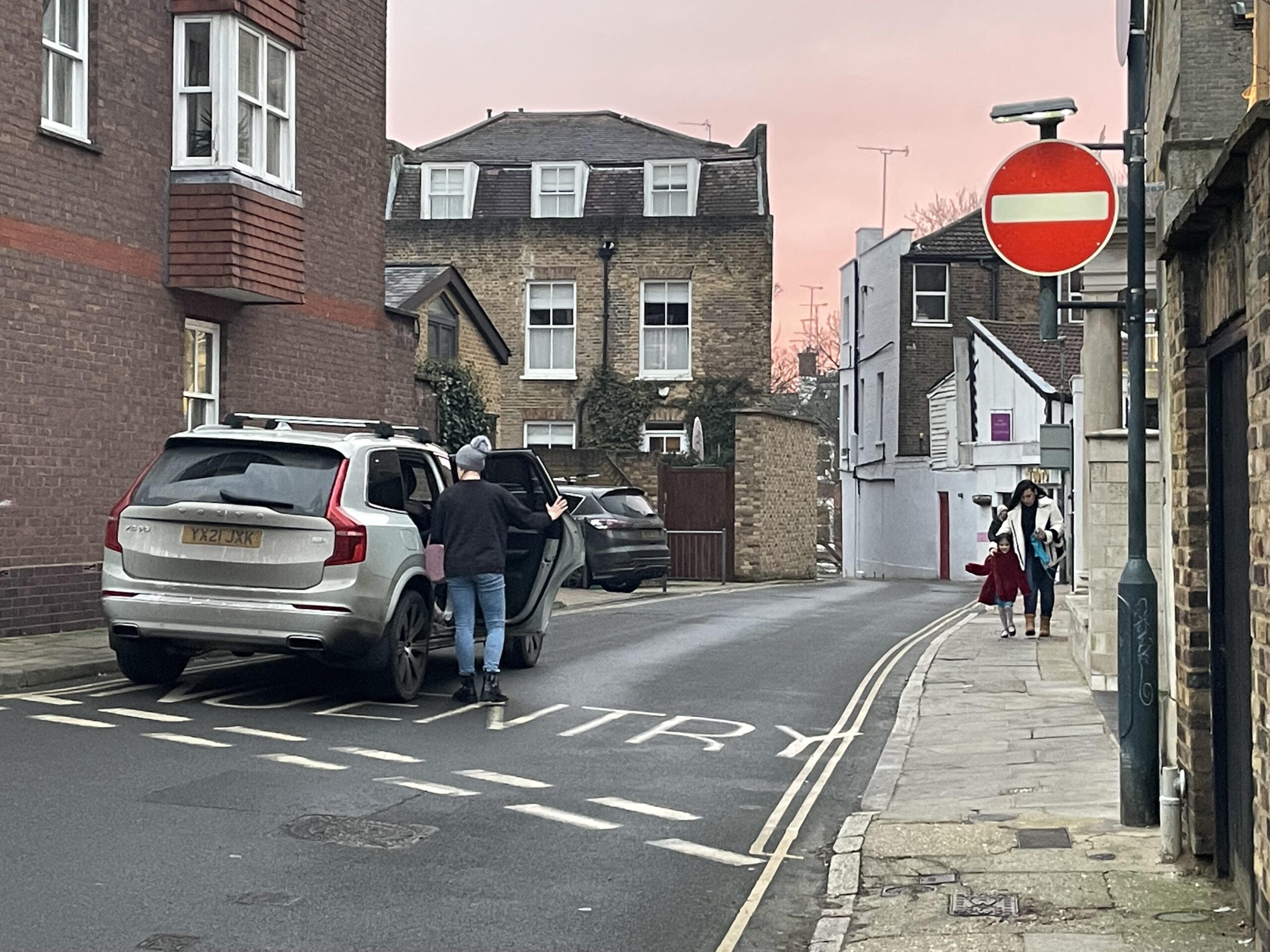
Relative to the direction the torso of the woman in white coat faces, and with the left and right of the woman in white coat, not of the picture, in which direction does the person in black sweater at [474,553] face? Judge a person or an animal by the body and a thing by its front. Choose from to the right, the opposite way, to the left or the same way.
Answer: the opposite way

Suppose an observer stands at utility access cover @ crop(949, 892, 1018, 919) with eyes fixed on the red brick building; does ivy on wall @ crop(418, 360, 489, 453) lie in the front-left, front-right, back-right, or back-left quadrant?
front-right

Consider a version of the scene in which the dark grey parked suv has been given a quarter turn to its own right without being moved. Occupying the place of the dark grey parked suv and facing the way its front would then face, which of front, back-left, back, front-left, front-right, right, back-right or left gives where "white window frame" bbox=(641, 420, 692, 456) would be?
front-left

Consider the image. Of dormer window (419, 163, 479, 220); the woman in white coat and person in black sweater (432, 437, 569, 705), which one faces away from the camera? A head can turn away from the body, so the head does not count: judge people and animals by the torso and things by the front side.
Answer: the person in black sweater

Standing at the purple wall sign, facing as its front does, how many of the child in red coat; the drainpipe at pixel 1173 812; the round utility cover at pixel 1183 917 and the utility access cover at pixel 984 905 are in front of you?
4

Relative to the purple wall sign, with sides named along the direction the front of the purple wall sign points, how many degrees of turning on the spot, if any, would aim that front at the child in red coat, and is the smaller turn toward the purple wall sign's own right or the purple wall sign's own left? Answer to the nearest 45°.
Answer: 0° — it already faces them

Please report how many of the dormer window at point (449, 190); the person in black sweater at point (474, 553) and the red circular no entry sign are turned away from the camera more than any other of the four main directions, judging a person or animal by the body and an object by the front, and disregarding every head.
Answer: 1

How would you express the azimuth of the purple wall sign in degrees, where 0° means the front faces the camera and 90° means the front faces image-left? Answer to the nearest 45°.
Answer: approximately 0°

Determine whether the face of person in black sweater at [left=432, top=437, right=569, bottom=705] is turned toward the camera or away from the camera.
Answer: away from the camera

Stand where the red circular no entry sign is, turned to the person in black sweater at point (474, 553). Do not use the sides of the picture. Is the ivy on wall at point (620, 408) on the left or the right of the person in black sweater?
right

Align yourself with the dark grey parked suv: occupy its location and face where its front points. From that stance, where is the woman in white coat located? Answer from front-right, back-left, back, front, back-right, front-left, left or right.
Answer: back

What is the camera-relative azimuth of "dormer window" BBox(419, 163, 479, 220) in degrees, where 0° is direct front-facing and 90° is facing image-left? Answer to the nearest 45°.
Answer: approximately 0°

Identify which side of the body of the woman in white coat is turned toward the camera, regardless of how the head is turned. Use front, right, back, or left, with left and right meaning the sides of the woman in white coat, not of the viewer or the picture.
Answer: front

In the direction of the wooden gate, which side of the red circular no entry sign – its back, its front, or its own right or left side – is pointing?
back

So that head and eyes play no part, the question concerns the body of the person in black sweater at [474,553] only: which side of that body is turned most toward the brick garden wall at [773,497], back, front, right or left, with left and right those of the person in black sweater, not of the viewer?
front

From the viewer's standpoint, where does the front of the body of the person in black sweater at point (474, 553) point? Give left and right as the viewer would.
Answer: facing away from the viewer

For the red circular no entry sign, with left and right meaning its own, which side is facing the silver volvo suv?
right

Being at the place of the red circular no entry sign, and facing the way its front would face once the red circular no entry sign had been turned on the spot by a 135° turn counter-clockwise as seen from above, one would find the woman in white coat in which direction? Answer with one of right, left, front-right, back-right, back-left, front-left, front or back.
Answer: front-left

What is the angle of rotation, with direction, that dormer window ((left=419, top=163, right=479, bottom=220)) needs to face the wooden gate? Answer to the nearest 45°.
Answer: approximately 45° to its left

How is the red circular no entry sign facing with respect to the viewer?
toward the camera
